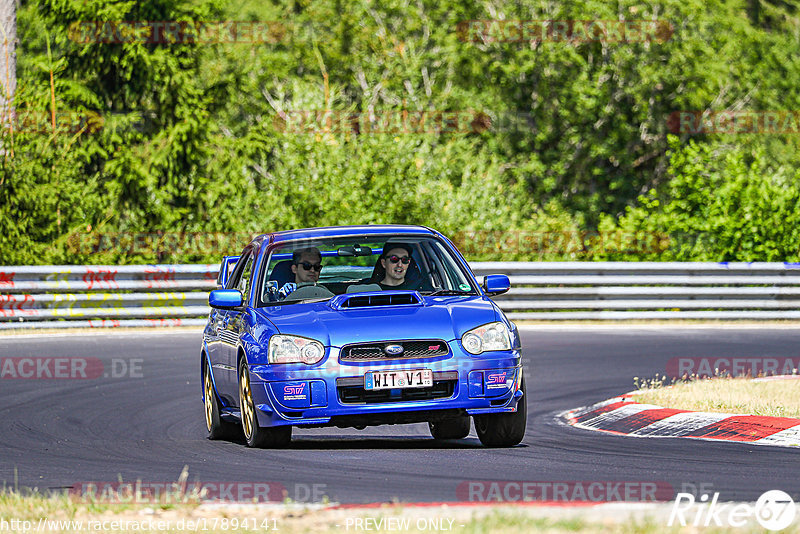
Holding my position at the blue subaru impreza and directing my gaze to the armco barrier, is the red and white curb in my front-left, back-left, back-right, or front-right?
front-right

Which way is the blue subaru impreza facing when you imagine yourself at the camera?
facing the viewer

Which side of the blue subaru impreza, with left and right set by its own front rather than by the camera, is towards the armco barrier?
back

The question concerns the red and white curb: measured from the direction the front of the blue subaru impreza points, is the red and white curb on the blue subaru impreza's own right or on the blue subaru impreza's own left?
on the blue subaru impreza's own left
